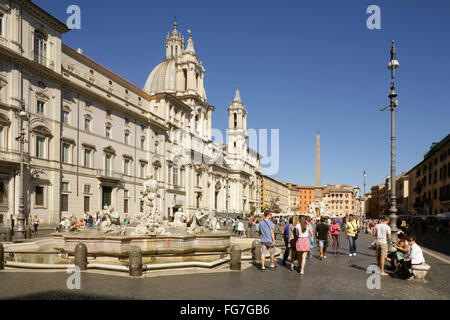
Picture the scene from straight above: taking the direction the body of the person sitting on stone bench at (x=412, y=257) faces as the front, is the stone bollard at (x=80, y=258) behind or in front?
in front

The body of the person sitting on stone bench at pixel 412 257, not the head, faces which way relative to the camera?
to the viewer's left

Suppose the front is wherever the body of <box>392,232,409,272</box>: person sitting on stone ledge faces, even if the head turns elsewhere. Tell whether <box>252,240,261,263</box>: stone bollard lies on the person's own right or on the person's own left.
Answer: on the person's own right

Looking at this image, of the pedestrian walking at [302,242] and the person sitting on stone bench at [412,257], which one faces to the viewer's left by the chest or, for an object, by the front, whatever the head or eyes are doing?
the person sitting on stone bench
